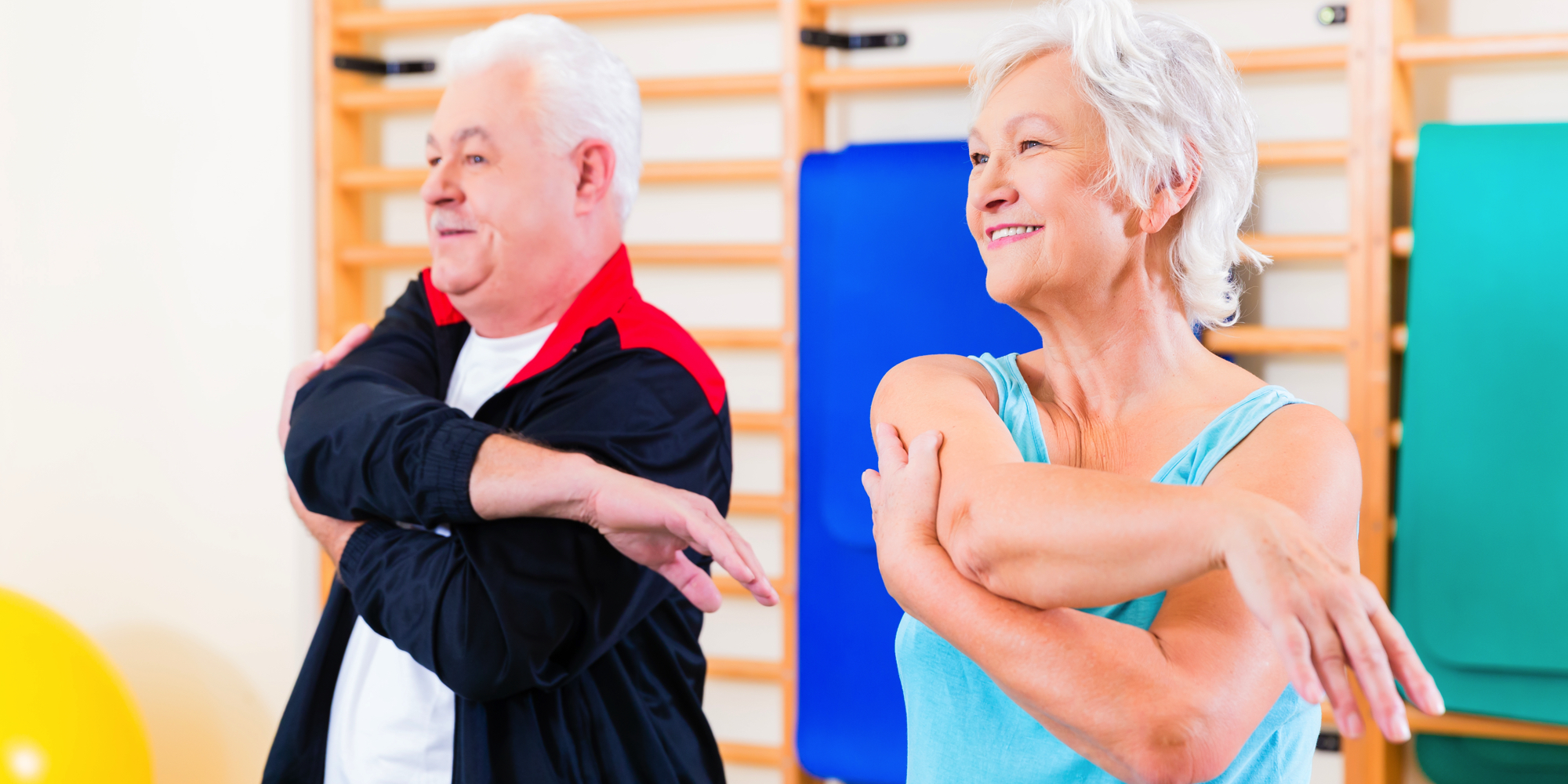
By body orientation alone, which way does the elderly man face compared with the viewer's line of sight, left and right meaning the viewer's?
facing the viewer and to the left of the viewer

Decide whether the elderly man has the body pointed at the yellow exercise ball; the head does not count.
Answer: no

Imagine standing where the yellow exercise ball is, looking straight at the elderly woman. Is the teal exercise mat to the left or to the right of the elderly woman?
left

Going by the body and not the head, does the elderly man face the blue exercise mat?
no

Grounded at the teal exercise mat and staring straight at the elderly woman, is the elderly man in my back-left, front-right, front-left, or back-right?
front-right

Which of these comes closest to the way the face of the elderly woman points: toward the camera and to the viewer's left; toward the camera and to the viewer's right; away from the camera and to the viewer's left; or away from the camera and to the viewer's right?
toward the camera and to the viewer's left

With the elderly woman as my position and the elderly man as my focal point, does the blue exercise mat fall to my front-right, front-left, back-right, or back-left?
front-right
